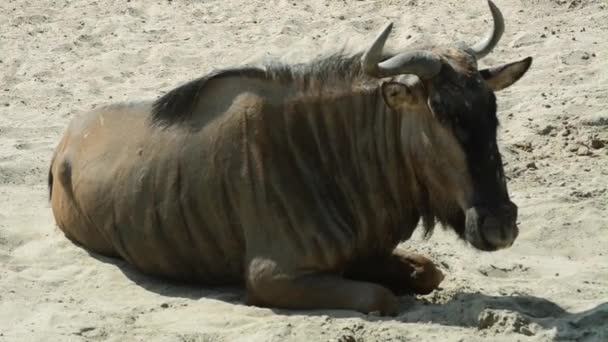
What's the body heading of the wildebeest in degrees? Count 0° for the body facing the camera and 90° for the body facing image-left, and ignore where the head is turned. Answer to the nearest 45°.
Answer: approximately 315°

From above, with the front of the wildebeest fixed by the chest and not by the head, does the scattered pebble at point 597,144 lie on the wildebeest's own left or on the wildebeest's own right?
on the wildebeest's own left
